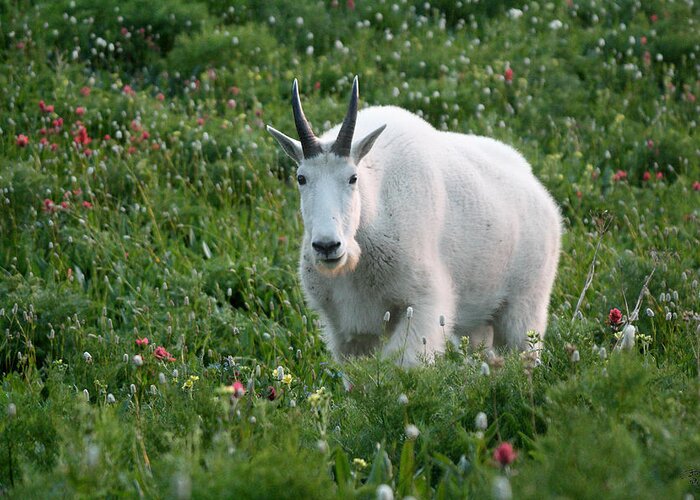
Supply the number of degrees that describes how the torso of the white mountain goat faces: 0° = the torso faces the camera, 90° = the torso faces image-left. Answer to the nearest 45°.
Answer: approximately 45°

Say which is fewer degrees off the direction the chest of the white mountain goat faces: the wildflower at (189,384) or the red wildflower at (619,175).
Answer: the wildflower

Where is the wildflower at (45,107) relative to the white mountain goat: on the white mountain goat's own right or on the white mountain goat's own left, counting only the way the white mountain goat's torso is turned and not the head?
on the white mountain goat's own right

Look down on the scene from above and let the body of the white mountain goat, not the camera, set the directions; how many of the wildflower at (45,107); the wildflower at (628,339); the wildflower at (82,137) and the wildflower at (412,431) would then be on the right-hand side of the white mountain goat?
2

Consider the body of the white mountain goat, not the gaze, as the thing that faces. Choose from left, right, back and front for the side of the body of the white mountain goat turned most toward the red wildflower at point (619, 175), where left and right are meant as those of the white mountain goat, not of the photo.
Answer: back

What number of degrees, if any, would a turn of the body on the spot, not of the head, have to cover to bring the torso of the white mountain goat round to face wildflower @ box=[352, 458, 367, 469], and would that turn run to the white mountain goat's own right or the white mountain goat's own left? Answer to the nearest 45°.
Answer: approximately 45° to the white mountain goat's own left

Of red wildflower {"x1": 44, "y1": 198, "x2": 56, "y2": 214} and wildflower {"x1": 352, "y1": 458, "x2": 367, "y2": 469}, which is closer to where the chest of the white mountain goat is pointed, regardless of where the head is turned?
the wildflower

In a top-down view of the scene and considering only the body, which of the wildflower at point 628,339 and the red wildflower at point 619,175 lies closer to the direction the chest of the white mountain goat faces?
the wildflower

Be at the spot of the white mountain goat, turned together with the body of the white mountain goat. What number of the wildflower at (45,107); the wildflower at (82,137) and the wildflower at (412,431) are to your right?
2

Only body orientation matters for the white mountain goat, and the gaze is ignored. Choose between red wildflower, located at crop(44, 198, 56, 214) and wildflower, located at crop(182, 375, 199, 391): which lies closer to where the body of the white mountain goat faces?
the wildflower

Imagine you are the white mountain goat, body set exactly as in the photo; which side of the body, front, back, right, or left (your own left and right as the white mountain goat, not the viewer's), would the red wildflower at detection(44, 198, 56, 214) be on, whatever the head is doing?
right

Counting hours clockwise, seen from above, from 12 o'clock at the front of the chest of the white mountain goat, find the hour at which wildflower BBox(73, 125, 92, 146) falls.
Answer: The wildflower is roughly at 3 o'clock from the white mountain goat.

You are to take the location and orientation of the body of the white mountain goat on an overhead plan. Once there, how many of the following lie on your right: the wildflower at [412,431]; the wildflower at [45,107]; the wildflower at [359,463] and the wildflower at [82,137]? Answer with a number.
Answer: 2

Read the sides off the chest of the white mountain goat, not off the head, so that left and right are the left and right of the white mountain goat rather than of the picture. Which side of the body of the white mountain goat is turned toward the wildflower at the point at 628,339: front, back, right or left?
left
